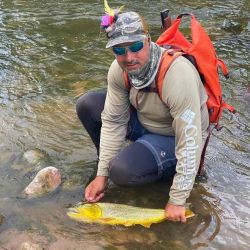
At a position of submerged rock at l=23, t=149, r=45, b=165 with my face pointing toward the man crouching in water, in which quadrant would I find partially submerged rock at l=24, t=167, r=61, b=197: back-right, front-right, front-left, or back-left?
front-right

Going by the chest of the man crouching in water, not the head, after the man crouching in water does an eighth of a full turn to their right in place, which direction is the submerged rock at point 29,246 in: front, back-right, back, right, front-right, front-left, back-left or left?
front-left

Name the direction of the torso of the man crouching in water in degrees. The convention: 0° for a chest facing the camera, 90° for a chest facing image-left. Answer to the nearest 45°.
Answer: approximately 45°

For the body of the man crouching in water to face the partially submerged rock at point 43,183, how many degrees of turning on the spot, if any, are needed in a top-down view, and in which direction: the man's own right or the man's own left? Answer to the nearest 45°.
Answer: approximately 45° to the man's own right

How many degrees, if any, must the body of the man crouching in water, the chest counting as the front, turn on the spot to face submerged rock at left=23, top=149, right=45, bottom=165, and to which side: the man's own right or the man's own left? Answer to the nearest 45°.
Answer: approximately 90° to the man's own right
